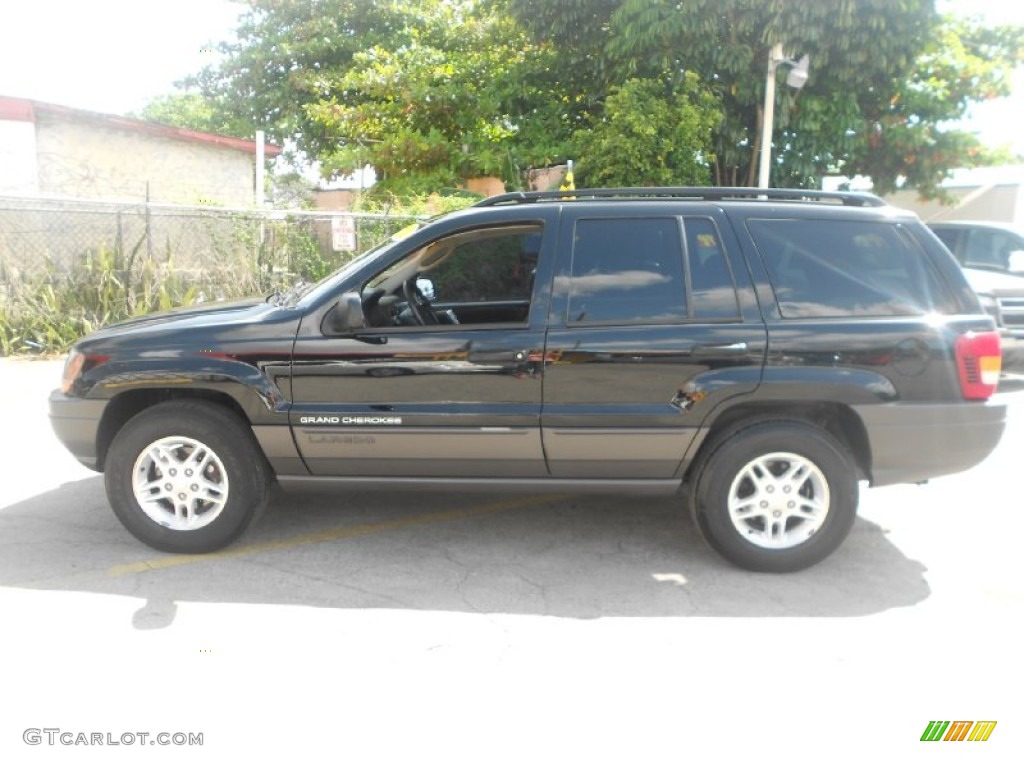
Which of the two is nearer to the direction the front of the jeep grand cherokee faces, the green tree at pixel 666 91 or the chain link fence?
the chain link fence

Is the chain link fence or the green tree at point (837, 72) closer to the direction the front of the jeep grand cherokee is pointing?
the chain link fence

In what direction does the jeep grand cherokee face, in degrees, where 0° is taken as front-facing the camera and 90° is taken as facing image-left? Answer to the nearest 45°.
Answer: approximately 90°
